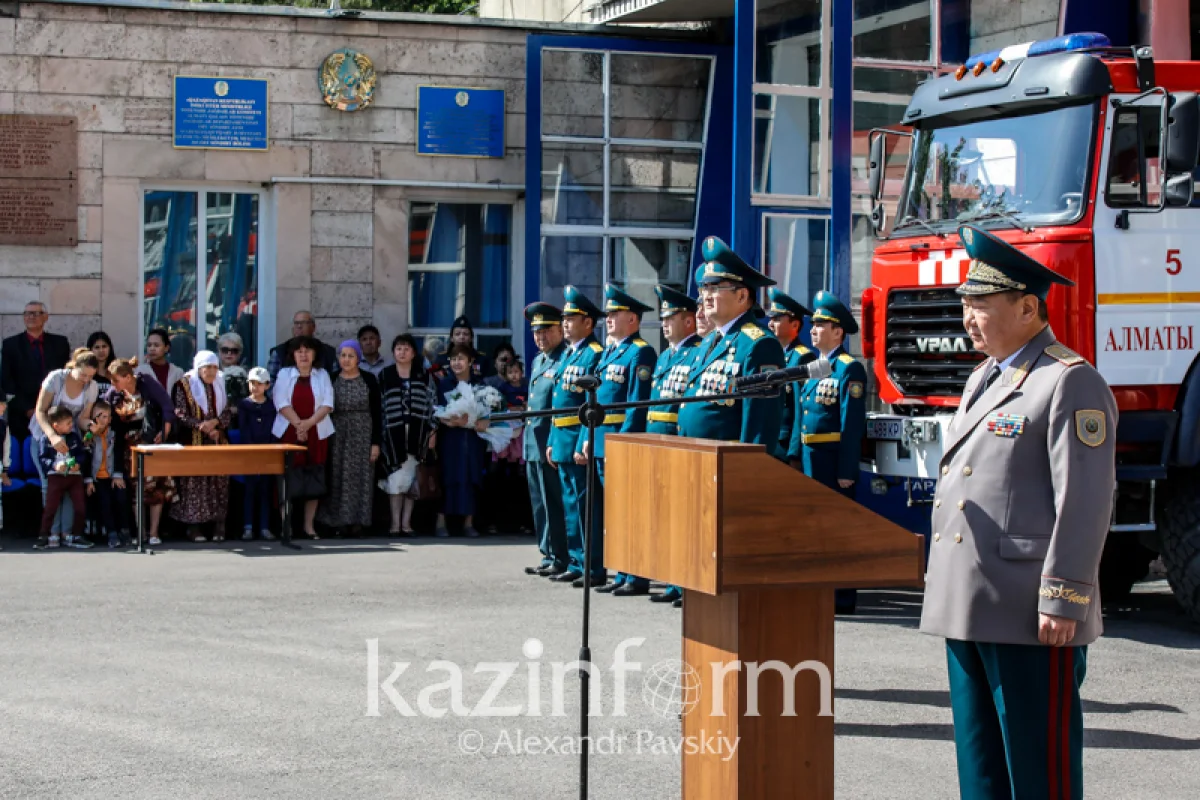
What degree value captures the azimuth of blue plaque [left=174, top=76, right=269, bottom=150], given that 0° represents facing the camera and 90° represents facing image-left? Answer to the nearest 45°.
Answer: approximately 0°

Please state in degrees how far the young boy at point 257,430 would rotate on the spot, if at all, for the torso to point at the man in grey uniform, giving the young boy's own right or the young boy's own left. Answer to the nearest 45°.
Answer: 0° — they already face them

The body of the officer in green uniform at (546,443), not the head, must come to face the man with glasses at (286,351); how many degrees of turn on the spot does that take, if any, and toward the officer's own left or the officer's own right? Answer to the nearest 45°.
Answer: approximately 90° to the officer's own right

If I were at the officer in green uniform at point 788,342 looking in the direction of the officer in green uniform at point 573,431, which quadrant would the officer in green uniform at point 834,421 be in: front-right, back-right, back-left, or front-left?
back-left

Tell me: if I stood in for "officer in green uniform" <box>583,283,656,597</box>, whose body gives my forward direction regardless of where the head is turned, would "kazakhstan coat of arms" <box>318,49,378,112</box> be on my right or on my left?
on my right
